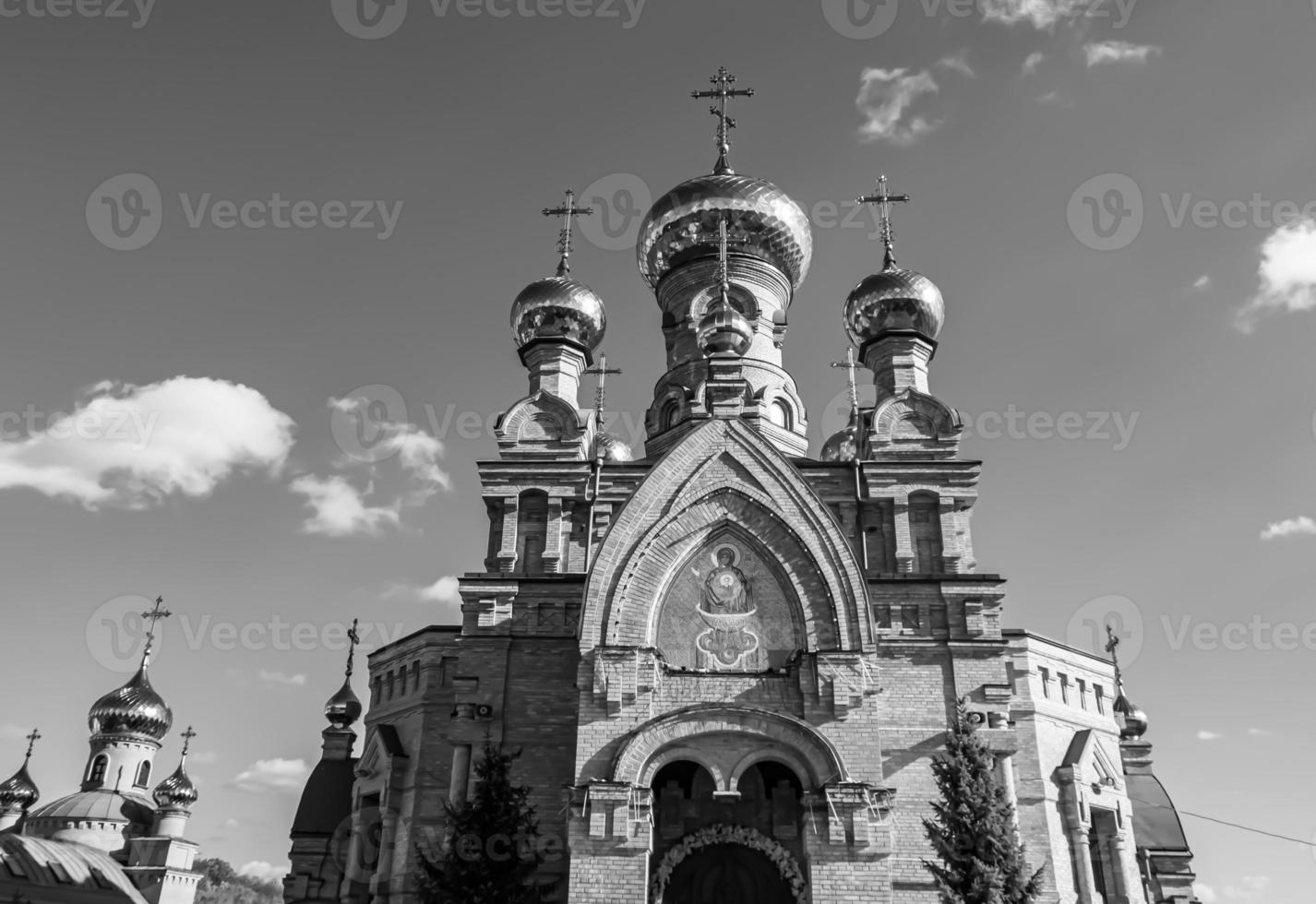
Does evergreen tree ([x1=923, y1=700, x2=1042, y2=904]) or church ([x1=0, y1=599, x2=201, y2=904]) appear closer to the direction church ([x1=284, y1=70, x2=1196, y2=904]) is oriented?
the evergreen tree

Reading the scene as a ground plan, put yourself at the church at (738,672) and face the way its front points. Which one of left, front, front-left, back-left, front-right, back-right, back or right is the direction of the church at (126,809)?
back-right

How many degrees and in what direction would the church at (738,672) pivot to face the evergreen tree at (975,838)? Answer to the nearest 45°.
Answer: approximately 45° to its left

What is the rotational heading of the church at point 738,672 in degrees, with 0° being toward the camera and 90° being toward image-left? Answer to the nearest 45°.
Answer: approximately 0°
